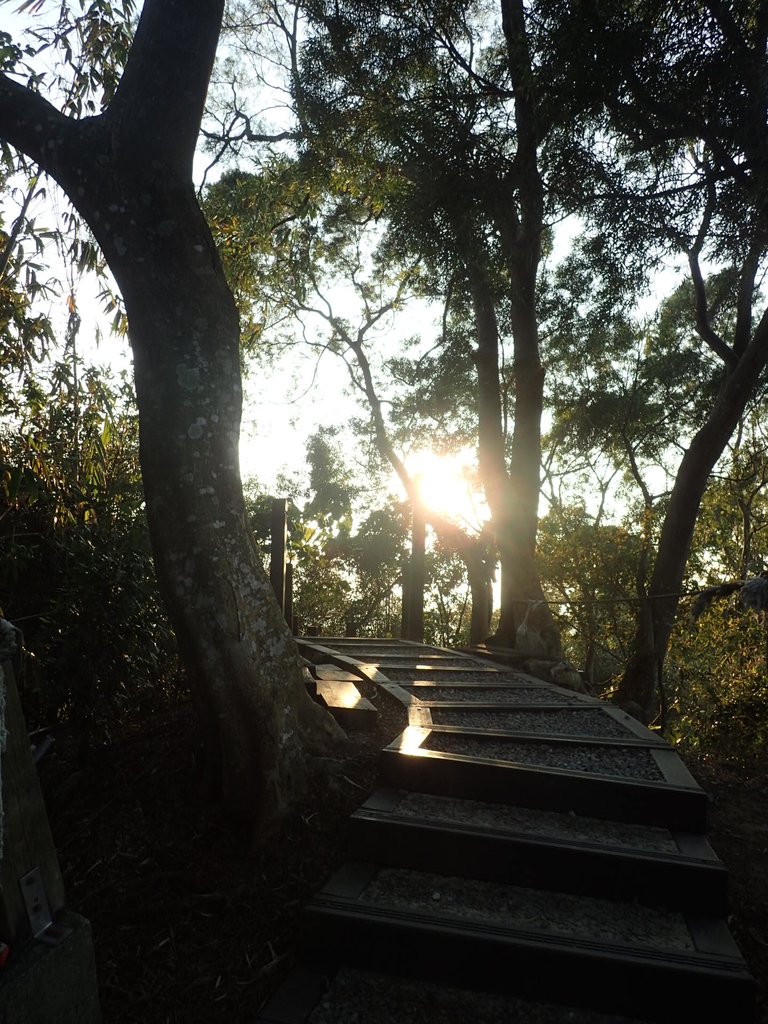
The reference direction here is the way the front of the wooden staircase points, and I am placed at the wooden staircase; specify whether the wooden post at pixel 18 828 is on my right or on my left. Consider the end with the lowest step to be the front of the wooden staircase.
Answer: on my right

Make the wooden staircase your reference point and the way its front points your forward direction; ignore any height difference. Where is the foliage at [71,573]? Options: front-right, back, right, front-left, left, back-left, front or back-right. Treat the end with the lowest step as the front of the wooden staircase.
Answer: right

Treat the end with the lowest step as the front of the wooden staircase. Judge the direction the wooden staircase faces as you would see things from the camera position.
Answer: facing the viewer

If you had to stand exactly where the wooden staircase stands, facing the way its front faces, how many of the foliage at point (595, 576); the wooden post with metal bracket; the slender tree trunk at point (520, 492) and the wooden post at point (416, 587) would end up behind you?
3

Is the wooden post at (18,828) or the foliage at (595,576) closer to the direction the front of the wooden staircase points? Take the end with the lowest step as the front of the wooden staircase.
the wooden post

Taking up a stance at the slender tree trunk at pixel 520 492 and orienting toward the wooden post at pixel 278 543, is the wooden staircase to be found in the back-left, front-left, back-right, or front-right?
front-left

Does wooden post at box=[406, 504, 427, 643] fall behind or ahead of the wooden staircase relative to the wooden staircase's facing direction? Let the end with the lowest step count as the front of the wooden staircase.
behind

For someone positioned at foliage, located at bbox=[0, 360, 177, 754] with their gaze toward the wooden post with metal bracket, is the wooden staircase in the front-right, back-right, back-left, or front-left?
front-left

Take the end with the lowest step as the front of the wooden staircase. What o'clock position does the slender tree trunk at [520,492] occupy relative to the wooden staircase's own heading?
The slender tree trunk is roughly at 6 o'clock from the wooden staircase.

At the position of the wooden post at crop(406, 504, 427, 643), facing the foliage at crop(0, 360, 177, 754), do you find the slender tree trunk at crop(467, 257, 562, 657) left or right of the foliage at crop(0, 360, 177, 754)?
left

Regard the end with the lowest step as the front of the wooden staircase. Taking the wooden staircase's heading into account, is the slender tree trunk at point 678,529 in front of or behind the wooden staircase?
behind
